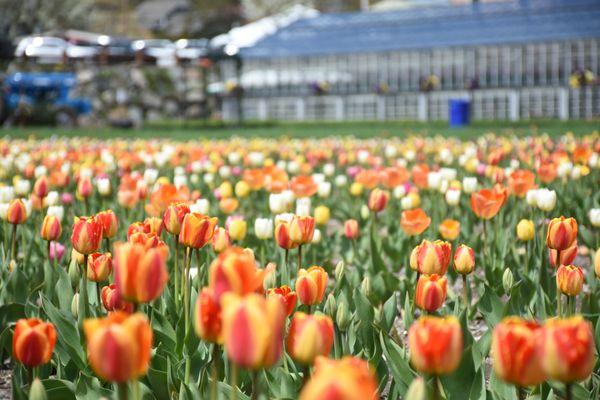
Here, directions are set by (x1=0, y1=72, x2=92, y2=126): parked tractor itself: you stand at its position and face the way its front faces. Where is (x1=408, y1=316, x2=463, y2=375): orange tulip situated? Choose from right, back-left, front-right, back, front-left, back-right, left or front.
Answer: right

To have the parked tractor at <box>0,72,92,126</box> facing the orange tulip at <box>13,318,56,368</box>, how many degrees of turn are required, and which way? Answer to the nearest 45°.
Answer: approximately 90° to its right

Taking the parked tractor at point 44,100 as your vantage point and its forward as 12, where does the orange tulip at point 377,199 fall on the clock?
The orange tulip is roughly at 3 o'clock from the parked tractor.

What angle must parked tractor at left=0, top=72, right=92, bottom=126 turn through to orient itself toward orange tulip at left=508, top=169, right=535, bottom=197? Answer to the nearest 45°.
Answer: approximately 90° to its right

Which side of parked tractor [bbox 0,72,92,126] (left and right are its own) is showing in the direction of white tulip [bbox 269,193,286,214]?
right

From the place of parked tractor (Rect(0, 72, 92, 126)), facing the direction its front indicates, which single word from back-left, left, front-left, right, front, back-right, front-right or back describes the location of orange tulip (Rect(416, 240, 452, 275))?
right

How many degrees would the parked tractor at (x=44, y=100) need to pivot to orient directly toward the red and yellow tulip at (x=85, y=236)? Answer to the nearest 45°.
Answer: approximately 90° to its right
